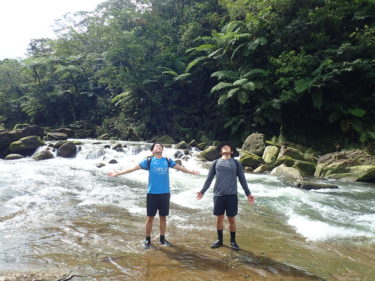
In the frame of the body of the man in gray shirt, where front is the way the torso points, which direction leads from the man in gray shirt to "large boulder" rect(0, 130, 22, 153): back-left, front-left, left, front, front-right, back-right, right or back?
back-right

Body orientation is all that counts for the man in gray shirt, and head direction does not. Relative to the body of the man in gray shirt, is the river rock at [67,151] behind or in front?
behind

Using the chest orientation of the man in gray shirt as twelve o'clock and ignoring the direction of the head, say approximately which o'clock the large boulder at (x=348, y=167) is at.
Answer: The large boulder is roughly at 7 o'clock from the man in gray shirt.

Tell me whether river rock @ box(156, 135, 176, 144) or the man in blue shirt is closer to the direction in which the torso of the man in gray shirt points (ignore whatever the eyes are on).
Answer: the man in blue shirt

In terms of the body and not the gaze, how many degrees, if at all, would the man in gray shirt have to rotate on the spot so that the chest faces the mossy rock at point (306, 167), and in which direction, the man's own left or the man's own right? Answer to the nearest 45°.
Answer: approximately 180°

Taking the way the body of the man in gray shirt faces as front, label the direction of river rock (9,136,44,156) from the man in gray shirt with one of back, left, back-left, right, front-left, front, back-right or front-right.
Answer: back-right

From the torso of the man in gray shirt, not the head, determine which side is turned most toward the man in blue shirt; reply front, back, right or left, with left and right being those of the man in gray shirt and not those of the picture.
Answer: right

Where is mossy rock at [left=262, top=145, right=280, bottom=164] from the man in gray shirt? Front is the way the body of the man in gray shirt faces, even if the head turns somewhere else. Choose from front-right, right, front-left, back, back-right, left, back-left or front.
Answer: back

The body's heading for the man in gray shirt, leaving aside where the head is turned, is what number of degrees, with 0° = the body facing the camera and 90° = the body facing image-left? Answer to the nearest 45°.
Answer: approximately 0°

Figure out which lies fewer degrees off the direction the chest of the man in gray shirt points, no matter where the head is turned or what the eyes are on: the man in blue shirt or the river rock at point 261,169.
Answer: the man in blue shirt

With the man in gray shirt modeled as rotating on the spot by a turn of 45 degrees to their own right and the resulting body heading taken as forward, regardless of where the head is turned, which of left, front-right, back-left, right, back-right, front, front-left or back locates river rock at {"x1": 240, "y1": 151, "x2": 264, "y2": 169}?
back-right

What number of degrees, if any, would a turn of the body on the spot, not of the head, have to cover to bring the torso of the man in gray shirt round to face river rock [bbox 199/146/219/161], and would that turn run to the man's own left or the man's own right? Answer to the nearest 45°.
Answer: approximately 180°
